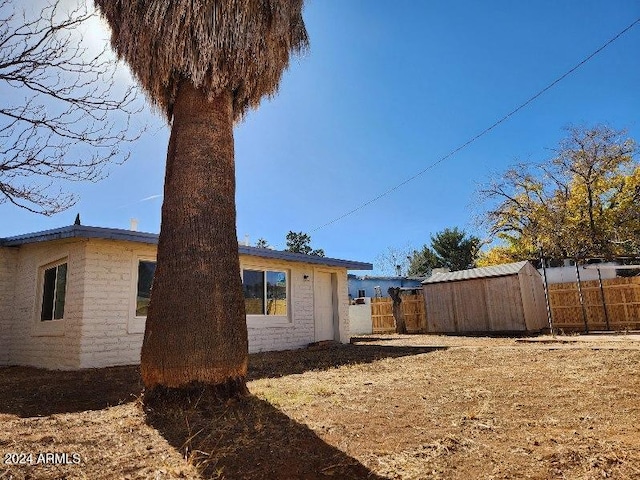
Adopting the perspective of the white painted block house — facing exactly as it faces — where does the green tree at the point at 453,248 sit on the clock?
The green tree is roughly at 9 o'clock from the white painted block house.

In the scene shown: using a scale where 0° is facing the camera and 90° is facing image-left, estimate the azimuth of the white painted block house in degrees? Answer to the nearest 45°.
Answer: approximately 315°

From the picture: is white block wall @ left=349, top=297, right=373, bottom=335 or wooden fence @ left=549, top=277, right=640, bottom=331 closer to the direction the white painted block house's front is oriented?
the wooden fence

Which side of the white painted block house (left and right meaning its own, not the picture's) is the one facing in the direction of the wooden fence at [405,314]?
left

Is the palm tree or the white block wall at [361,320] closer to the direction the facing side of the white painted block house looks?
the palm tree

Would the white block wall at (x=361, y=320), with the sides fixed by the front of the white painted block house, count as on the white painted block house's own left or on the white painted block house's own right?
on the white painted block house's own left

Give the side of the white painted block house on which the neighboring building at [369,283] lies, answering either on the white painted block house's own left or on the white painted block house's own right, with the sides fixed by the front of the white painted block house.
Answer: on the white painted block house's own left

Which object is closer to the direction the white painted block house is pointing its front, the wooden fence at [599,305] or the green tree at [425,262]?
the wooden fence

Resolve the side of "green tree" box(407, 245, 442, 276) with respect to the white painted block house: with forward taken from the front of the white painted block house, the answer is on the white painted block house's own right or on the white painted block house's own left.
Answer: on the white painted block house's own left
